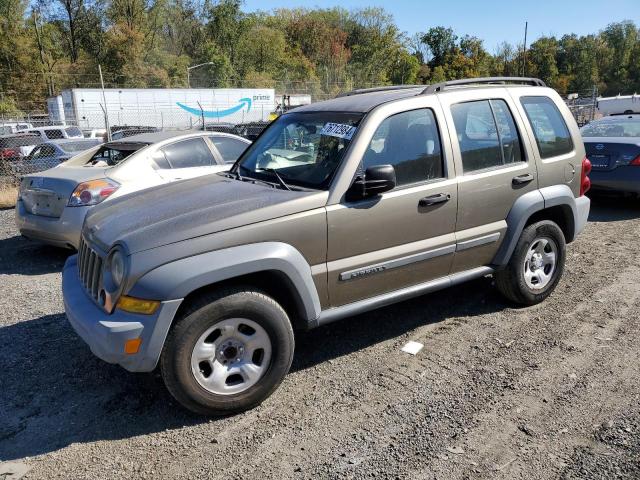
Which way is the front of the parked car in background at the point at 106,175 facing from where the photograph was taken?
facing away from the viewer and to the right of the viewer

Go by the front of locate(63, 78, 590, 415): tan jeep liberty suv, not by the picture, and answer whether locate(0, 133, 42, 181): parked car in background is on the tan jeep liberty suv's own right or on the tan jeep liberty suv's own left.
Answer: on the tan jeep liberty suv's own right

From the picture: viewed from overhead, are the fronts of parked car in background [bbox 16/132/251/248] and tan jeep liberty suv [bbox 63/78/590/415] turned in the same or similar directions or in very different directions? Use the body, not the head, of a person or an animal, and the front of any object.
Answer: very different directions

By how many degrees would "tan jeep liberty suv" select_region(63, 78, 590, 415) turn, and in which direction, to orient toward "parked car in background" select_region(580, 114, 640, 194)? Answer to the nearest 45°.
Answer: approximately 180°

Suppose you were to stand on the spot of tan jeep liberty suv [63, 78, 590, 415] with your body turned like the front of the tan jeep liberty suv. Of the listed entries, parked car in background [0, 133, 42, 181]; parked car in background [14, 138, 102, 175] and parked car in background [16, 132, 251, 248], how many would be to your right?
3
